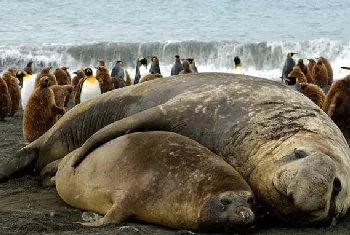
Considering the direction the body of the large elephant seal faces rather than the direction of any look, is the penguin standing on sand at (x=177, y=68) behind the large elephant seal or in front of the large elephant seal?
behind

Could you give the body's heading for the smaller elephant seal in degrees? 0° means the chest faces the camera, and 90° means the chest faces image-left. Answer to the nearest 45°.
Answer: approximately 315°

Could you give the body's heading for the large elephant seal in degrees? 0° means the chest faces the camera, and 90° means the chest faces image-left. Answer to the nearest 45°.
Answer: approximately 315°

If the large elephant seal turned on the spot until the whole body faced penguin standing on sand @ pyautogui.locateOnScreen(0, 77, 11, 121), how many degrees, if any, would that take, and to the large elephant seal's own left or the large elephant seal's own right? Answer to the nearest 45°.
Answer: approximately 180°

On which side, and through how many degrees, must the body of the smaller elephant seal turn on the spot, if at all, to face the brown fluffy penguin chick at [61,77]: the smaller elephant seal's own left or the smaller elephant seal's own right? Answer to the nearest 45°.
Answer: approximately 135° to the smaller elephant seal's own left
